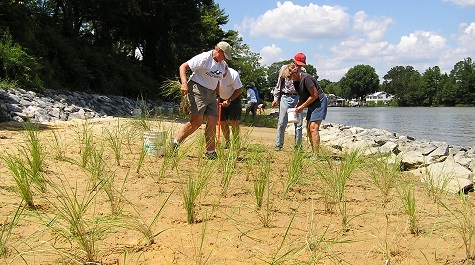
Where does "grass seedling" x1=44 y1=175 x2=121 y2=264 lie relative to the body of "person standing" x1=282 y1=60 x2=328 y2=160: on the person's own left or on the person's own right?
on the person's own left

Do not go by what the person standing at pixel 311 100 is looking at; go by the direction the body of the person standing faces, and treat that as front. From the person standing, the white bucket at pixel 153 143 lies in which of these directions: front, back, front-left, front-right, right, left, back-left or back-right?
front-left

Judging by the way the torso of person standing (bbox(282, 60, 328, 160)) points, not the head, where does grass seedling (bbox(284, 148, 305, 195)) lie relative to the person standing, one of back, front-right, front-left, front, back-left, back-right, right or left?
left

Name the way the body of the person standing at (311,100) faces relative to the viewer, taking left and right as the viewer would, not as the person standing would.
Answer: facing to the left of the viewer

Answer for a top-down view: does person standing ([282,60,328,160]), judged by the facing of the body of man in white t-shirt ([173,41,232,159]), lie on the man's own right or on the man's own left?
on the man's own left

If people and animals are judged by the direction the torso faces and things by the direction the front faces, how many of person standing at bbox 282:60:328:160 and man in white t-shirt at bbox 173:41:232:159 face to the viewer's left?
1
